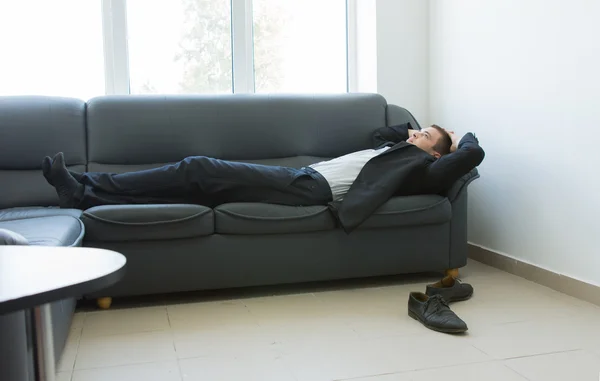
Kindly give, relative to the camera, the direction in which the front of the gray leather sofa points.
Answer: facing the viewer

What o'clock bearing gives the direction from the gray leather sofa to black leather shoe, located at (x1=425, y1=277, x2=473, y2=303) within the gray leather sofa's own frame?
The black leather shoe is roughly at 10 o'clock from the gray leather sofa.

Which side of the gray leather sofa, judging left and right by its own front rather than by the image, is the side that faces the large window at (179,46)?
back

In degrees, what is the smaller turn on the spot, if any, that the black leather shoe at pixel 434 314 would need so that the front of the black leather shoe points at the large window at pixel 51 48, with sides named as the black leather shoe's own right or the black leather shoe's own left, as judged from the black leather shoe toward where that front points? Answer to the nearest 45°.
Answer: approximately 180°

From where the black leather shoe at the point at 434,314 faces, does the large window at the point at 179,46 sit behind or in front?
behind

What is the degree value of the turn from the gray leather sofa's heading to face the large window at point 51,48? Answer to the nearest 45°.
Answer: approximately 135° to its right

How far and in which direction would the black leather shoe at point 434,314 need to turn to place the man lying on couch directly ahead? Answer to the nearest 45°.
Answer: approximately 180°

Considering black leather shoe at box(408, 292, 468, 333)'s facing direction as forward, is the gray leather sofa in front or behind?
behind

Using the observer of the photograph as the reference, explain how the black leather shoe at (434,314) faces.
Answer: facing the viewer and to the right of the viewer

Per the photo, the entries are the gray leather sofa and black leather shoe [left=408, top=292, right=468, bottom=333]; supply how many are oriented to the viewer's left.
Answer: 0

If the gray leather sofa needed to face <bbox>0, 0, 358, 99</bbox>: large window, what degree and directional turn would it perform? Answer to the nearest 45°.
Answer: approximately 180°
